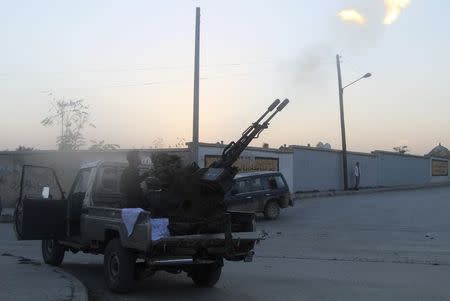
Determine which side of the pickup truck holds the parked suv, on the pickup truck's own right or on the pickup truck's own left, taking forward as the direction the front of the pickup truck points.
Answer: on the pickup truck's own right

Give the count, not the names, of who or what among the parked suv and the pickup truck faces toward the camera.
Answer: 0

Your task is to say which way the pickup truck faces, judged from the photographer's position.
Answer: facing away from the viewer and to the left of the viewer

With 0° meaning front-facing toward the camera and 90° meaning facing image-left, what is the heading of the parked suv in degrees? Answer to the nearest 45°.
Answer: approximately 135°
